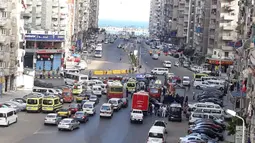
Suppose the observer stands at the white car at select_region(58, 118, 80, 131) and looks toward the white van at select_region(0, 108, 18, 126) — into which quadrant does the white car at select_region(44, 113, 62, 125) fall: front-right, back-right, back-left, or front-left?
front-right

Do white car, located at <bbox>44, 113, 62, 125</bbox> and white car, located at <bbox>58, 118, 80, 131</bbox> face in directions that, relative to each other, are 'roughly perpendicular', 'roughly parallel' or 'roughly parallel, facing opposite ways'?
roughly parallel

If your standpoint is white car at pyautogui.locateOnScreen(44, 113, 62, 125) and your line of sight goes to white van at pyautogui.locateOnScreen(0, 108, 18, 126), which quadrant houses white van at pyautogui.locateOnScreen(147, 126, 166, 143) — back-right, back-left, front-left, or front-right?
back-left

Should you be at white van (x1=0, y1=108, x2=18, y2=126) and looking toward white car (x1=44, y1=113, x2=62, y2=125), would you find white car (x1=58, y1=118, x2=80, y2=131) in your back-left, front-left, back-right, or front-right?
front-right

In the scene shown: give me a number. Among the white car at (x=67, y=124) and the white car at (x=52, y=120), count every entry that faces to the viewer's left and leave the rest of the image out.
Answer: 0
